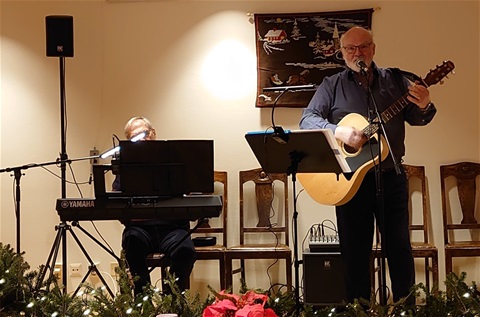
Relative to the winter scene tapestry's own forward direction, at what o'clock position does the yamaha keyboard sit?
The yamaha keyboard is roughly at 1 o'clock from the winter scene tapestry.

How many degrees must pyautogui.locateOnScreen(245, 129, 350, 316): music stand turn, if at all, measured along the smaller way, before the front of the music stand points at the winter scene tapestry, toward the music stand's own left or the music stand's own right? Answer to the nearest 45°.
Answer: approximately 45° to the music stand's own left

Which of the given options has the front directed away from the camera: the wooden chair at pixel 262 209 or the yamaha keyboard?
the yamaha keyboard

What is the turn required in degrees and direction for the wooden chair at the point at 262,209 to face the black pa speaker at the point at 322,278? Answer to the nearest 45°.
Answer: approximately 45° to its left

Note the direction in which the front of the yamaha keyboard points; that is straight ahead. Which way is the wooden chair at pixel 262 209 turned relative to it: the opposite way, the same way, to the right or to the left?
the opposite way

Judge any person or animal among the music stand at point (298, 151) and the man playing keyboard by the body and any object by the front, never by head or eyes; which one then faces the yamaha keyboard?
the man playing keyboard

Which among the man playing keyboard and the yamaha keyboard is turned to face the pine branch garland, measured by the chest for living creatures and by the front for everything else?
the man playing keyboard

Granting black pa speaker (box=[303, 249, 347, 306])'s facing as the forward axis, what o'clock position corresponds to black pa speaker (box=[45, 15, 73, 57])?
black pa speaker (box=[45, 15, 73, 57]) is roughly at 3 o'clock from black pa speaker (box=[303, 249, 347, 306]).

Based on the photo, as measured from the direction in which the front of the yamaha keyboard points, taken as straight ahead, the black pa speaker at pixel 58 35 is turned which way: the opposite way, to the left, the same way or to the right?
the opposite way

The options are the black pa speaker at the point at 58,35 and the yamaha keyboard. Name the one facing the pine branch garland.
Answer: the black pa speaker

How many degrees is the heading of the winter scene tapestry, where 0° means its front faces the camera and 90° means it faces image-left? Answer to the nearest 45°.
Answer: approximately 0°

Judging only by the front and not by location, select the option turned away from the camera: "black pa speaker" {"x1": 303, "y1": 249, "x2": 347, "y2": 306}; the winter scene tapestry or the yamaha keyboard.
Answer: the yamaha keyboard

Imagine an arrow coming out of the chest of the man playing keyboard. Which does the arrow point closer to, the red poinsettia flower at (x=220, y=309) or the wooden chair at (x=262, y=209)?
the red poinsettia flower
